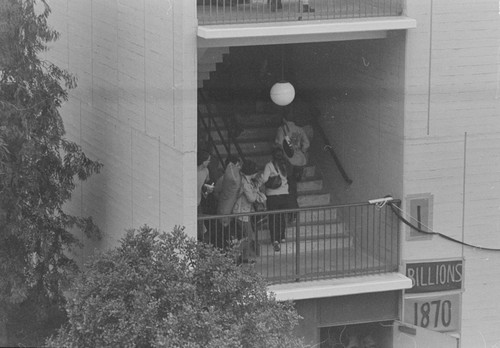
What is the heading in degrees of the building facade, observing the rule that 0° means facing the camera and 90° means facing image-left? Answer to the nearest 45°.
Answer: approximately 0°

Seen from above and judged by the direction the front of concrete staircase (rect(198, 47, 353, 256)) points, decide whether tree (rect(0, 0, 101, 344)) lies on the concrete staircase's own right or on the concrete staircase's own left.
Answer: on the concrete staircase's own right

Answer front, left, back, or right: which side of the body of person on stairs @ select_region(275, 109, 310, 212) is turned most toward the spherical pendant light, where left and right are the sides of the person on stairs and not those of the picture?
back

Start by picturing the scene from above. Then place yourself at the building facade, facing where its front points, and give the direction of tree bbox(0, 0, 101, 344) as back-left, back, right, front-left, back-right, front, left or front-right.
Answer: right

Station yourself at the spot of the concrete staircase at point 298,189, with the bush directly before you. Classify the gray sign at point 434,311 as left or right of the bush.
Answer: left
